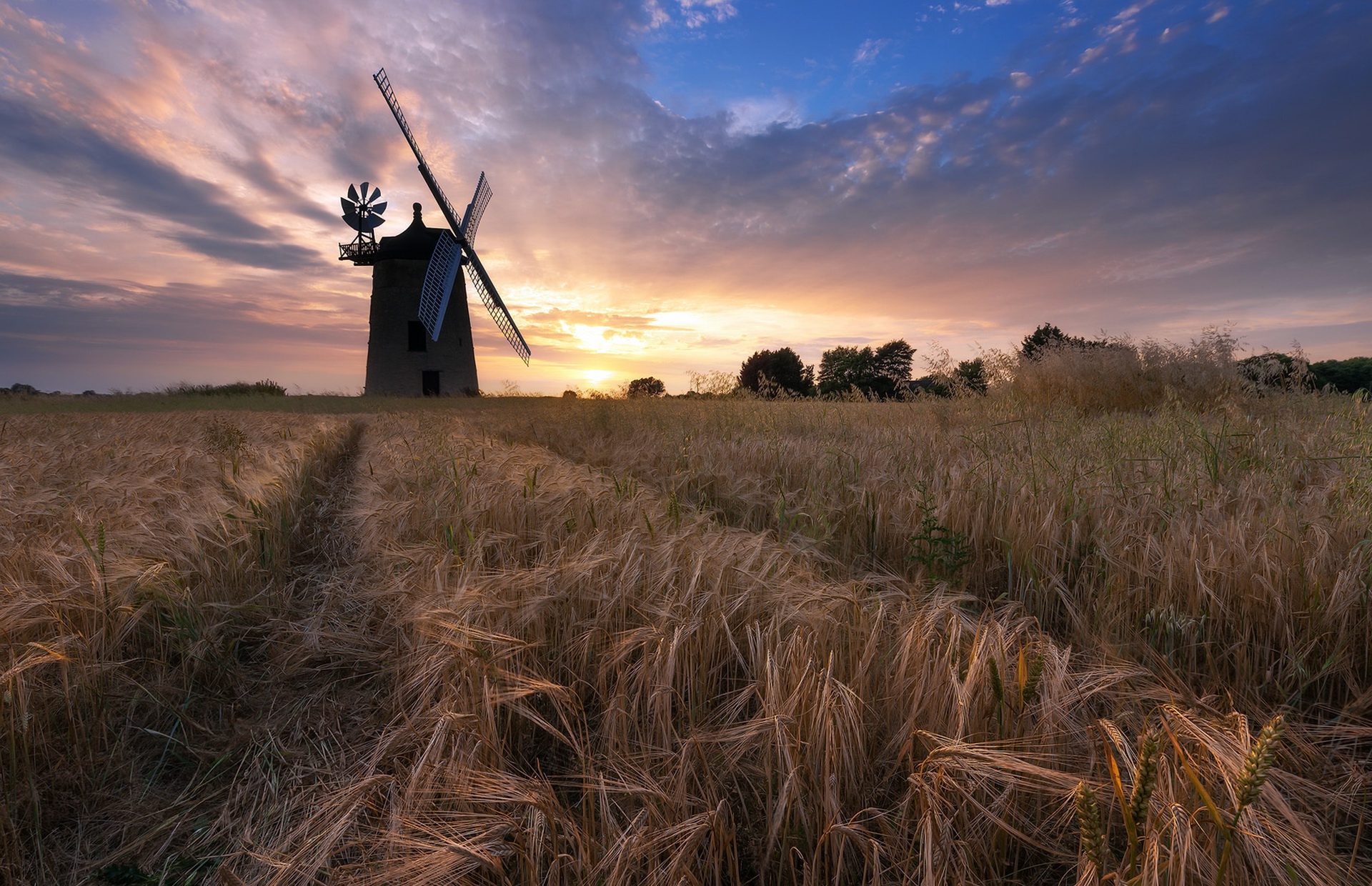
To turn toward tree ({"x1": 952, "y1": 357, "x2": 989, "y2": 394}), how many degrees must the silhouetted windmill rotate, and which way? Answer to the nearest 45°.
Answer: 0° — it already faces it

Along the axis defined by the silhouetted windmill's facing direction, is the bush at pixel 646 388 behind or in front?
in front

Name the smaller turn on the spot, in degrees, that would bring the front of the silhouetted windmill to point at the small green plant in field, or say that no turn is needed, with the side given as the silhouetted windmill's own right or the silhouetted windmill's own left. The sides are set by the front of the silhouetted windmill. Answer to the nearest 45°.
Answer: approximately 45° to the silhouetted windmill's own right

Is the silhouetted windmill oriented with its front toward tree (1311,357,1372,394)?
yes

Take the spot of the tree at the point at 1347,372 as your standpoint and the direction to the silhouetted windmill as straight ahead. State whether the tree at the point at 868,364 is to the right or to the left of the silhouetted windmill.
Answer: right

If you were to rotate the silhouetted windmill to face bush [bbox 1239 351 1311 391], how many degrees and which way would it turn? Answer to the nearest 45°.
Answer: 0° — it already faces it

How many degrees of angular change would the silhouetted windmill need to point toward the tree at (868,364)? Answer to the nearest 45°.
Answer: approximately 45° to its left

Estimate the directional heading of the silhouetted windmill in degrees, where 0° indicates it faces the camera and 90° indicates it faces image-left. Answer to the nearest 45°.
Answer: approximately 315°
